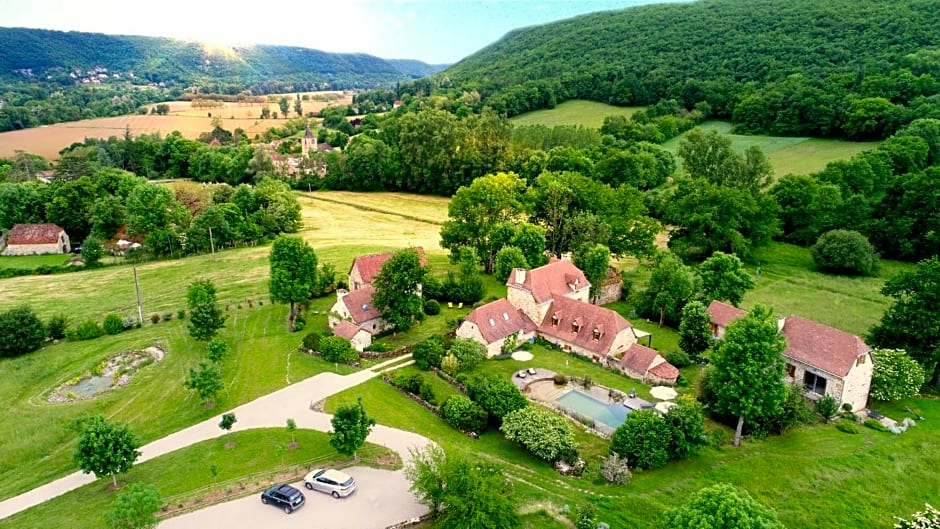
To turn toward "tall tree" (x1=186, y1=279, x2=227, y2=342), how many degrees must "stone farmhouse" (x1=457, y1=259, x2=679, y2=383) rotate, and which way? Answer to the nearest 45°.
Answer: approximately 45° to its right

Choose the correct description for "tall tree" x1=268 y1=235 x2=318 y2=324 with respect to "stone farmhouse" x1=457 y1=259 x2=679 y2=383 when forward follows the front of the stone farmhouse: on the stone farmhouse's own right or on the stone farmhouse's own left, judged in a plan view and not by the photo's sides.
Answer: on the stone farmhouse's own right

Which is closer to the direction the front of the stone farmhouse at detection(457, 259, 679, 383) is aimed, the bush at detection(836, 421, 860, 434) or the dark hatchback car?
the dark hatchback car

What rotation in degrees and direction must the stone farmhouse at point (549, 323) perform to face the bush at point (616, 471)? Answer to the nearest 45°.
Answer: approximately 45° to its left

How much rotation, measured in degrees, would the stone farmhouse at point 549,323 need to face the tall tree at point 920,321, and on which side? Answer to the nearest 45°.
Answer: approximately 135° to its left

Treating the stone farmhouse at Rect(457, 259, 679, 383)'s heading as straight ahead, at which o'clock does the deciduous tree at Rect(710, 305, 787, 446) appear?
The deciduous tree is roughly at 9 o'clock from the stone farmhouse.

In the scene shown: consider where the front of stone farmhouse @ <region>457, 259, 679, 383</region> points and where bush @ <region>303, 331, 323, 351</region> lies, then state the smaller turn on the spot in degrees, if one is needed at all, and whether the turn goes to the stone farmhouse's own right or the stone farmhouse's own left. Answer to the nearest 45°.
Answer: approximately 45° to the stone farmhouse's own right

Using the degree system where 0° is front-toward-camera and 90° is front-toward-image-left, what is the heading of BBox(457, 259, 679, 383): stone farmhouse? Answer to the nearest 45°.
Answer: approximately 45°

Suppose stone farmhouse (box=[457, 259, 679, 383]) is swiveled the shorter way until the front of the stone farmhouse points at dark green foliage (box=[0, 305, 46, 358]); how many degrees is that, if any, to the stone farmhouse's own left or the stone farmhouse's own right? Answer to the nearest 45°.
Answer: approximately 45° to the stone farmhouse's own right

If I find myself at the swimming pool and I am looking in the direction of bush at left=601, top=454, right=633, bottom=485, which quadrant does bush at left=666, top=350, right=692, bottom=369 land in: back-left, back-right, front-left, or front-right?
back-left

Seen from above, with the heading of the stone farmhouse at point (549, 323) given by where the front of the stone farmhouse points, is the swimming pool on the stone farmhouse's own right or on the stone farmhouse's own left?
on the stone farmhouse's own left
